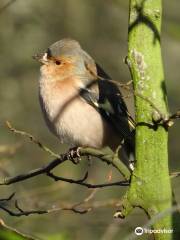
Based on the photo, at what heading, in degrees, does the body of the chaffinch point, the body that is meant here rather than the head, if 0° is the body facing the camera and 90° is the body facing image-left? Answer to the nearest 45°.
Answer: approximately 45°

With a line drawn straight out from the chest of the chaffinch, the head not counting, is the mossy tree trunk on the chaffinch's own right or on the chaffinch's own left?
on the chaffinch's own left
